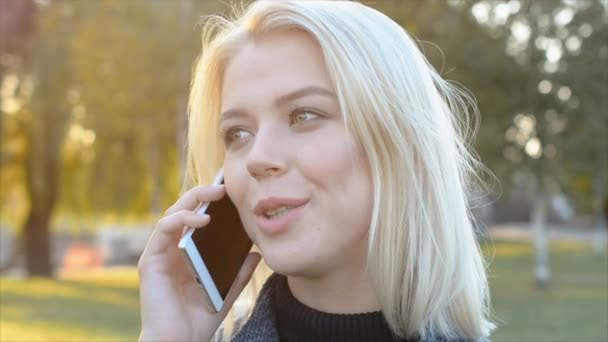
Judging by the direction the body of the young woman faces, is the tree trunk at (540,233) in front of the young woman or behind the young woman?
behind

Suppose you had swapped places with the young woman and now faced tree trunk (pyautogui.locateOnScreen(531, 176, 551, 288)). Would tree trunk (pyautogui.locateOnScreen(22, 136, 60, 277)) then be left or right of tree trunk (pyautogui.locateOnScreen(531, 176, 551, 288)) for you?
left

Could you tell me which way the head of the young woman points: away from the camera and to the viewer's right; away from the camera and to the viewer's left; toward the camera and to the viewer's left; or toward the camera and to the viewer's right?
toward the camera and to the viewer's left

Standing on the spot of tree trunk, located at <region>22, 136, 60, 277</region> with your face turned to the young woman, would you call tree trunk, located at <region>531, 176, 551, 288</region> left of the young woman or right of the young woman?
left

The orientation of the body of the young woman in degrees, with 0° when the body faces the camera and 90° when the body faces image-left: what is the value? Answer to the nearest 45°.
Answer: approximately 45°
